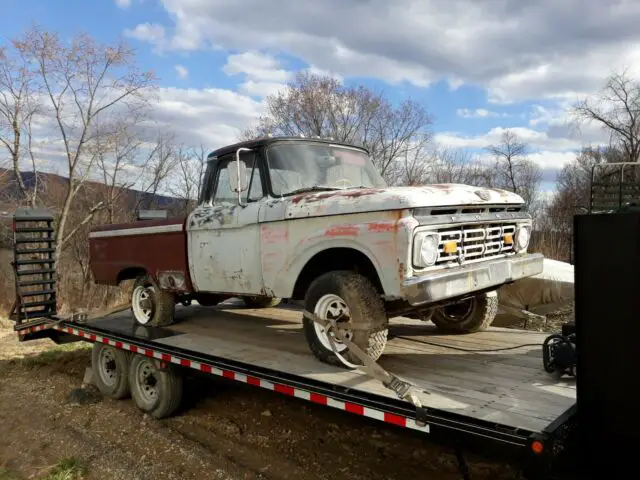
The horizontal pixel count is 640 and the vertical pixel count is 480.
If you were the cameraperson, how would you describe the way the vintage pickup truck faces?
facing the viewer and to the right of the viewer
